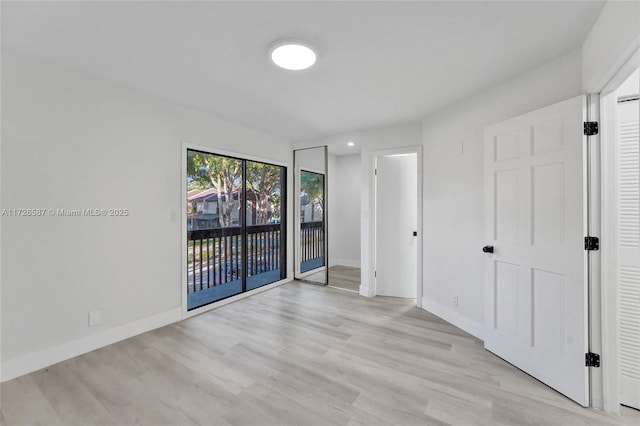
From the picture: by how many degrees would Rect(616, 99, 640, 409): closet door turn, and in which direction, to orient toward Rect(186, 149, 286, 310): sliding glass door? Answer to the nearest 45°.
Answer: approximately 45° to its right

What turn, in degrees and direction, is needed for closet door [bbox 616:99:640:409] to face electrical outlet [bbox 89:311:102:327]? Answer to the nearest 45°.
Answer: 0° — it already faces it

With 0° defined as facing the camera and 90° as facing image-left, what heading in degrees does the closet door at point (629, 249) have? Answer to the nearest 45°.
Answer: approximately 45°
